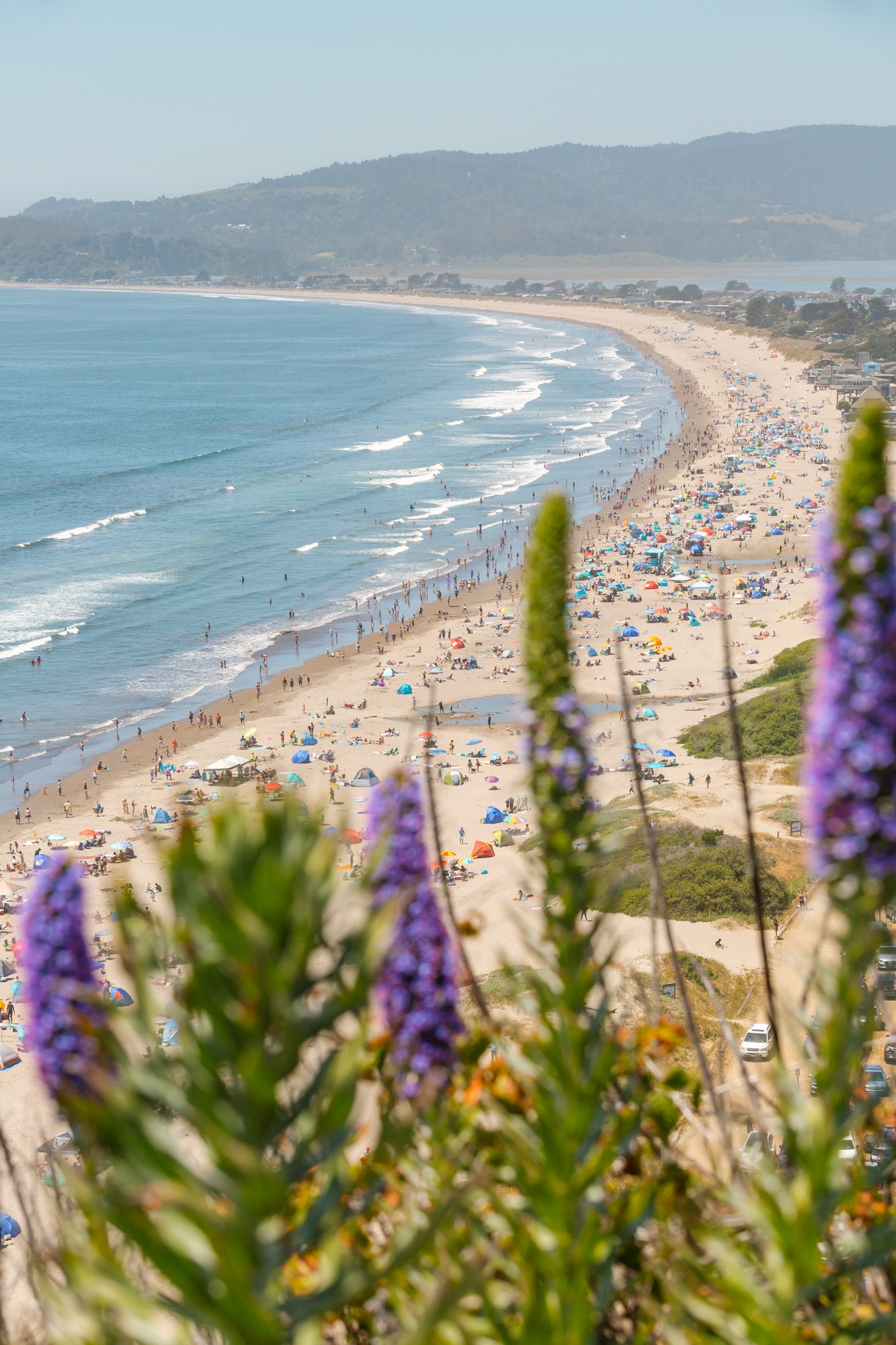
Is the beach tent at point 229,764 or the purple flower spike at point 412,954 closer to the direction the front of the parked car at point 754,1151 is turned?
the purple flower spike

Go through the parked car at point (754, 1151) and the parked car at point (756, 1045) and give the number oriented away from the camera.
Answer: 0

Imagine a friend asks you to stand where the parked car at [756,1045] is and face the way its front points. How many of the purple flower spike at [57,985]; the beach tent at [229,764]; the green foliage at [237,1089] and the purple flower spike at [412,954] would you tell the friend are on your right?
1

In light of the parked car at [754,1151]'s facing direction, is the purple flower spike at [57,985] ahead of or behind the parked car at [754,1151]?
ahead

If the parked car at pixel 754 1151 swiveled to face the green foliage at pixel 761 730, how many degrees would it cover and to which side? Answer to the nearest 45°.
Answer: approximately 135° to its right

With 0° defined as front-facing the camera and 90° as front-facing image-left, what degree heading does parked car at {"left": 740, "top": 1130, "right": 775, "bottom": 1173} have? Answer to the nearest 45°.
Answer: approximately 45°

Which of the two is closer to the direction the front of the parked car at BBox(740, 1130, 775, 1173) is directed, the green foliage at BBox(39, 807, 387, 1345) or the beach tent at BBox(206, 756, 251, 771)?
the green foliage

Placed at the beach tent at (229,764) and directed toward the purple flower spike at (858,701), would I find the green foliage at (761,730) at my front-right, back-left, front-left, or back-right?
front-left
